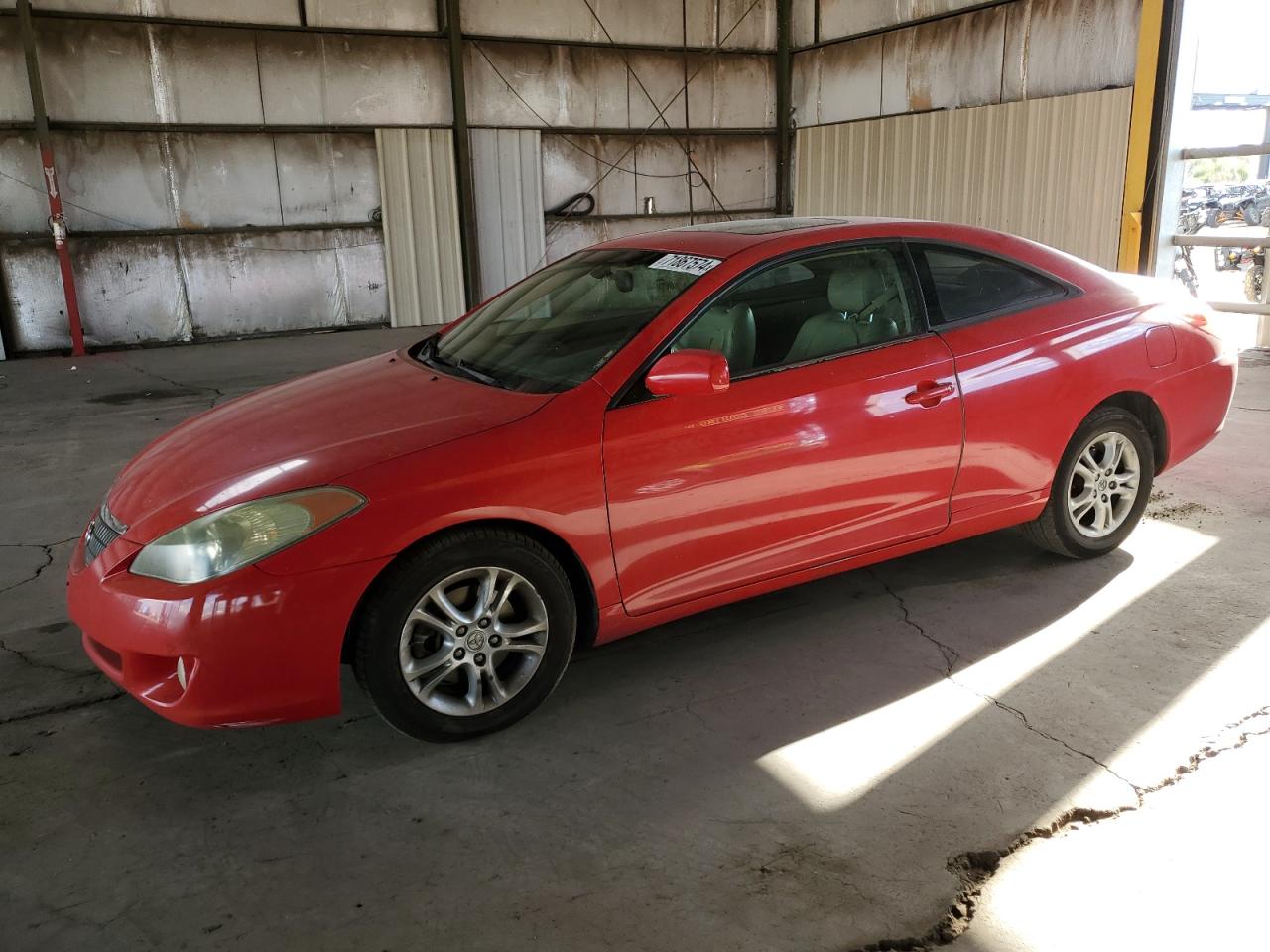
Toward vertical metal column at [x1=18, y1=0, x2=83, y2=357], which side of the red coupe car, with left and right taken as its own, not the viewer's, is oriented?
right

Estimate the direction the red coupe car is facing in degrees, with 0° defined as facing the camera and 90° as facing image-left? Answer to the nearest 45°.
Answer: approximately 45°

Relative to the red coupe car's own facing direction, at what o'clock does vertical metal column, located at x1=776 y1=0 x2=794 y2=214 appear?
The vertical metal column is roughly at 5 o'clock from the red coupe car.
